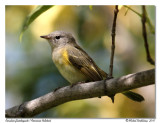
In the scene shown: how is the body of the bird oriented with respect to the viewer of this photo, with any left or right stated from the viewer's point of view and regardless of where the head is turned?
facing to the left of the viewer
